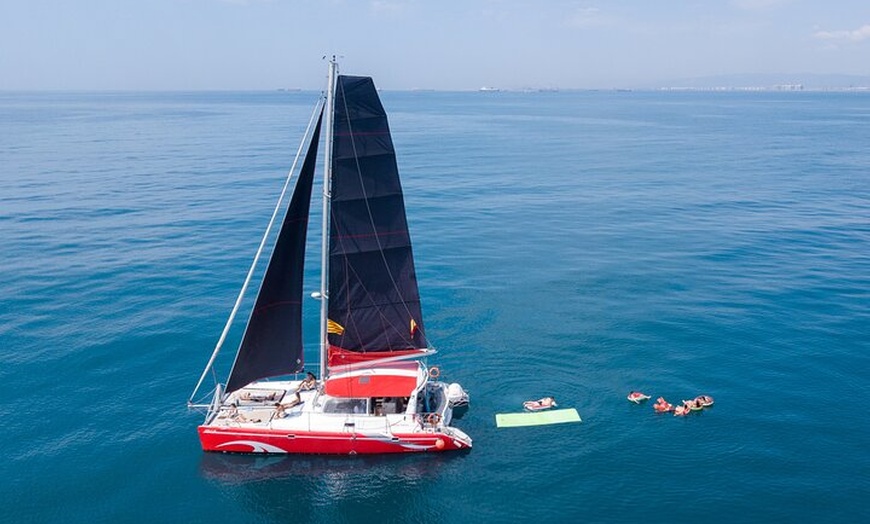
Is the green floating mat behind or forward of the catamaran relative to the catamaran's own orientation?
behind

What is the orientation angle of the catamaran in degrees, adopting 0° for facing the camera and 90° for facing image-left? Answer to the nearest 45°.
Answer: approximately 90°
